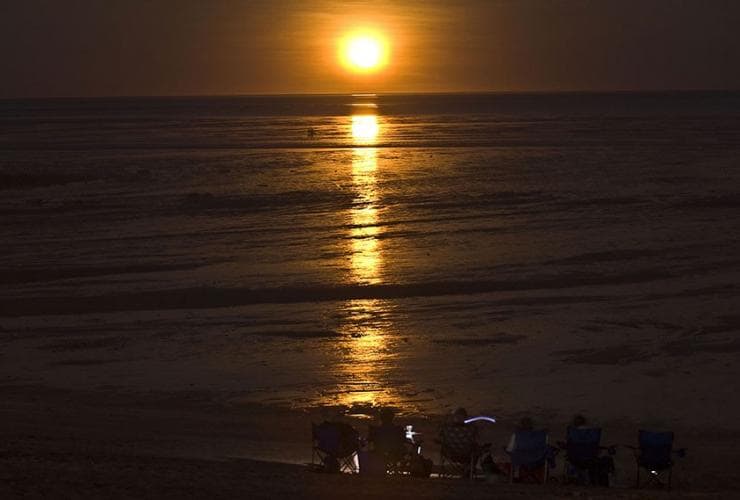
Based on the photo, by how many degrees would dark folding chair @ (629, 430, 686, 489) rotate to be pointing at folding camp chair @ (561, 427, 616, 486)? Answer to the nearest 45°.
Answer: approximately 90° to its left

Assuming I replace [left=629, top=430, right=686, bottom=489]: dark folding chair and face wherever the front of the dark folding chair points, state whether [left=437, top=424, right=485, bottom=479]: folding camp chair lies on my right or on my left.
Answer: on my left

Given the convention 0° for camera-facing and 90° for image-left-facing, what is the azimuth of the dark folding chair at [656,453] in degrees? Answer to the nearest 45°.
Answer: approximately 180°

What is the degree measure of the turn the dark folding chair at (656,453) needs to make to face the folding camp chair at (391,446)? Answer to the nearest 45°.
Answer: approximately 90° to its left

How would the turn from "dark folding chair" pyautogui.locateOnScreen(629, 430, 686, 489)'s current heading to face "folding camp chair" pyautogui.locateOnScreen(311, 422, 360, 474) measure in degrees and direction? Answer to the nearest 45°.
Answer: approximately 90° to its left
